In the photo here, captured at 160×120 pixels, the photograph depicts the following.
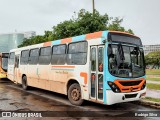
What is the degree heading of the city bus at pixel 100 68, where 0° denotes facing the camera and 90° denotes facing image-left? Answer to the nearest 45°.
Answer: approximately 315°

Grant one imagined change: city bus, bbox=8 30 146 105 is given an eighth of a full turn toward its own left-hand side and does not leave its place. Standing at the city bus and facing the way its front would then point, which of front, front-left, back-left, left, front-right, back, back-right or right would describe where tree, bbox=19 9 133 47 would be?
left

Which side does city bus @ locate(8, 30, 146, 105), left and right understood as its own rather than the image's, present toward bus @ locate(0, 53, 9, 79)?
back
